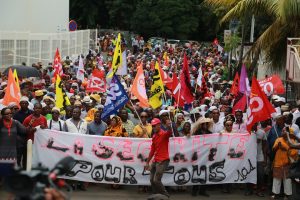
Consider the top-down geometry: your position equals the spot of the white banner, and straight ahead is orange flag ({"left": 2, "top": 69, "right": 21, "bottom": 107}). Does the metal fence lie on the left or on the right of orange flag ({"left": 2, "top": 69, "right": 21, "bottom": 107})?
right

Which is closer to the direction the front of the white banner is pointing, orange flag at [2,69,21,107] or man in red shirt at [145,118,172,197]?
the man in red shirt

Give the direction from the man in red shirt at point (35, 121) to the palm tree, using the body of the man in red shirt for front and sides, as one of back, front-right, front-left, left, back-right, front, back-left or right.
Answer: back-left

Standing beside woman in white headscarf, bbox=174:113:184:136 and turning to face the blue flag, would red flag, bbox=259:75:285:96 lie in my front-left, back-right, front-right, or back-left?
back-right

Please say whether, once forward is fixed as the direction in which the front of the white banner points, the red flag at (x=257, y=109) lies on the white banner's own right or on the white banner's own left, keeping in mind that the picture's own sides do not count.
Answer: on the white banner's own left

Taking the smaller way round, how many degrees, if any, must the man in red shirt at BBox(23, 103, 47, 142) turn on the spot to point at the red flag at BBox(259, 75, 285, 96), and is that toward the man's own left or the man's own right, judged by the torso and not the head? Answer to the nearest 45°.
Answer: approximately 135° to the man's own left

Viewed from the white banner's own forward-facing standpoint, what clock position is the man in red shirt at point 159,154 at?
The man in red shirt is roughly at 11 o'clock from the white banner.

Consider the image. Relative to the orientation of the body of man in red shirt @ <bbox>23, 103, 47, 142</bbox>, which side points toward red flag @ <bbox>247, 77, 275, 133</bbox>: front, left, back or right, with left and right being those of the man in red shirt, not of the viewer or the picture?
left

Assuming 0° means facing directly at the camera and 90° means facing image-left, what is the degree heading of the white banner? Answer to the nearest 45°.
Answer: approximately 0°
